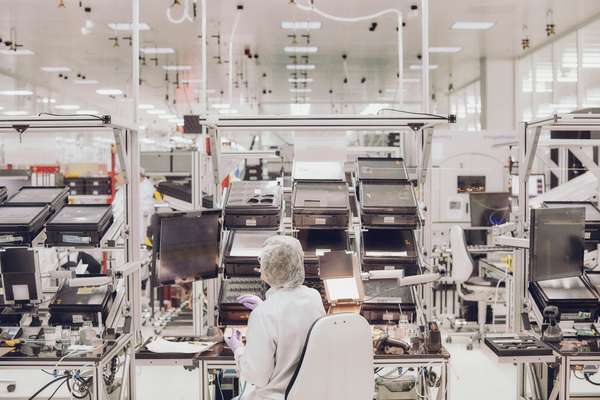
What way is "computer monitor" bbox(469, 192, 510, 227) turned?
toward the camera

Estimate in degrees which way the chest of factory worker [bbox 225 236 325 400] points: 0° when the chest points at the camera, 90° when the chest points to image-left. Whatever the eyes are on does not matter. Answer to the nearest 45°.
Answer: approximately 135°

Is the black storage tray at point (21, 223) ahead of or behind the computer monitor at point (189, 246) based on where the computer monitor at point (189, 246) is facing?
behind

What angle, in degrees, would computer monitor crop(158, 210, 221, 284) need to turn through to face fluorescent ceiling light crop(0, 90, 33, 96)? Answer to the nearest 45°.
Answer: approximately 135° to its left

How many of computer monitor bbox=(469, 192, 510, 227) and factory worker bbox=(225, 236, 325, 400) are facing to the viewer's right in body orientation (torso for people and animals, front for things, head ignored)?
0

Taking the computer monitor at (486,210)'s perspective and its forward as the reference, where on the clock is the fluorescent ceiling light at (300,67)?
The fluorescent ceiling light is roughly at 5 o'clock from the computer monitor.

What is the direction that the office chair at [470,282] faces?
to the viewer's right

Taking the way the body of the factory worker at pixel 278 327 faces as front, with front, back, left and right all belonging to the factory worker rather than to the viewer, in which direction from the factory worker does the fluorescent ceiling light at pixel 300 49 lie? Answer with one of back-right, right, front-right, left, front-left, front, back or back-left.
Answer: front-right

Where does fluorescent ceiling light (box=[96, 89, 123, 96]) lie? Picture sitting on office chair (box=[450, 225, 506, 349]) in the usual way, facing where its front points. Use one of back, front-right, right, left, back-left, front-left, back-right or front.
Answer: back-left

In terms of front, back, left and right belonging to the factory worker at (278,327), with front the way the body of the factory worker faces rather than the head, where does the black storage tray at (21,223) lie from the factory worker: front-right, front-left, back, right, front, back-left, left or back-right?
front

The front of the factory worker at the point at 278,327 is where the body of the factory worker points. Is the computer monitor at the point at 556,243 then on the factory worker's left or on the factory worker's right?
on the factory worker's right

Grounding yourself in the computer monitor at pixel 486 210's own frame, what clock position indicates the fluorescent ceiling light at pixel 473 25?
The fluorescent ceiling light is roughly at 6 o'clock from the computer monitor.

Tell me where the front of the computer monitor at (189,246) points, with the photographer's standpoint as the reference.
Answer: facing the viewer and to the right of the viewer
